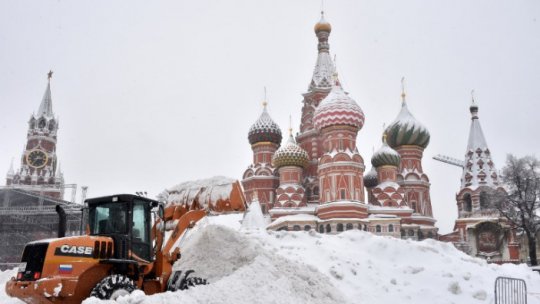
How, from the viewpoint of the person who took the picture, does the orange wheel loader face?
facing away from the viewer and to the right of the viewer

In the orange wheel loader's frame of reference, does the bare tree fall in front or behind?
in front

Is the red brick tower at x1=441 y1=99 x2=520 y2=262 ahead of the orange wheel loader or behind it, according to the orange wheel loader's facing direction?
ahead

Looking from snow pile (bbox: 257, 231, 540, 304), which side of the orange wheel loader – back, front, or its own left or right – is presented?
front

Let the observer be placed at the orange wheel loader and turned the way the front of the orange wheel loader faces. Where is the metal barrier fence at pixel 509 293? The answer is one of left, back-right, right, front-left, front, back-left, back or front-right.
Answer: front-right

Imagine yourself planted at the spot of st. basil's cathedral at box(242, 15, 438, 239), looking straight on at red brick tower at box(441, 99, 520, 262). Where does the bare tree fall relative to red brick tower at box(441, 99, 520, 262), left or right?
right

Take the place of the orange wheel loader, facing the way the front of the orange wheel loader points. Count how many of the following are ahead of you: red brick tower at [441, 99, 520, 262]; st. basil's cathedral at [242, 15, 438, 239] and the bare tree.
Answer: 3

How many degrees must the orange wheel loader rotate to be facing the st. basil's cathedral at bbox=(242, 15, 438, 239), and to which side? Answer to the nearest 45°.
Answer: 0° — it already faces it
